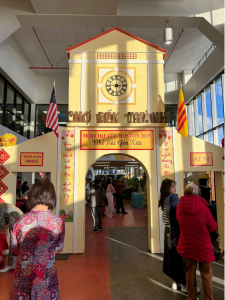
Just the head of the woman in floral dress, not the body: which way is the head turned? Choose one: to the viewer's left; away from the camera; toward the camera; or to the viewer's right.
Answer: away from the camera

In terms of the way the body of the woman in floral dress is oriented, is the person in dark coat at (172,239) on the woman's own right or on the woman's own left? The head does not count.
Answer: on the woman's own right

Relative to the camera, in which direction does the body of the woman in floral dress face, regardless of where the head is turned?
away from the camera

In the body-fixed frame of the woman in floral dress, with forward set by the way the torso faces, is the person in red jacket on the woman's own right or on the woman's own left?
on the woman's own right

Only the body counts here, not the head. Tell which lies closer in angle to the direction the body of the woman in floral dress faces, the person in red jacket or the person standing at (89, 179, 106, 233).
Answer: the person standing

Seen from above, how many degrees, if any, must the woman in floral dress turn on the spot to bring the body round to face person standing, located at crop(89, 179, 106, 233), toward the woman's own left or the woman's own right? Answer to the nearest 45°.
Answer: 0° — they already face them

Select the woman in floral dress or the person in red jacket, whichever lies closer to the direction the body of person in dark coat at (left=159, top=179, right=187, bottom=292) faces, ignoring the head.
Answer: the person in red jacket
